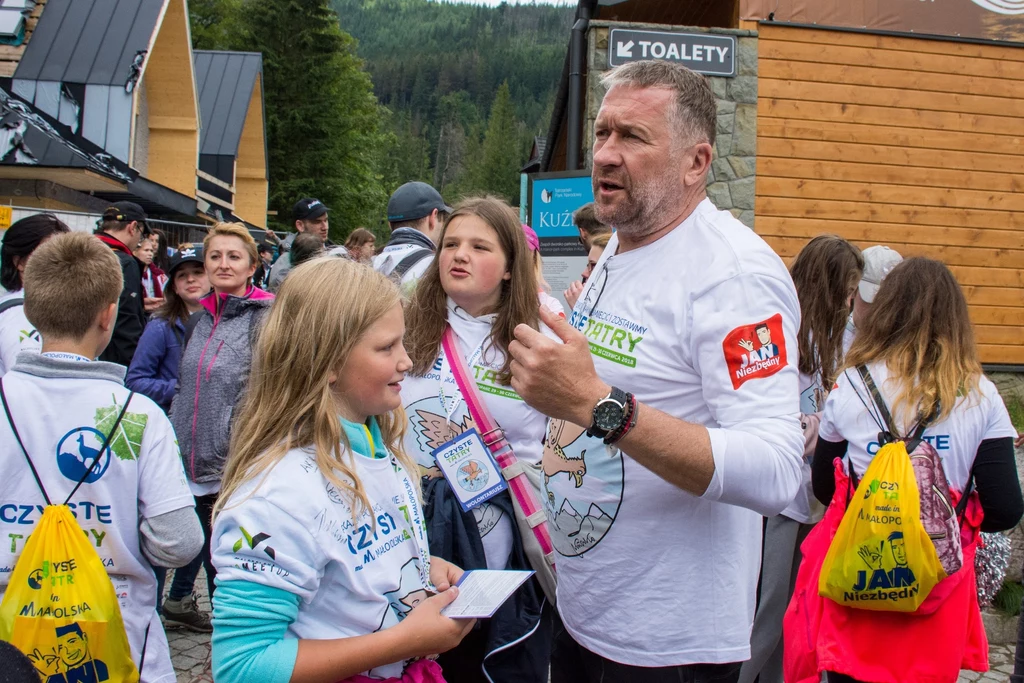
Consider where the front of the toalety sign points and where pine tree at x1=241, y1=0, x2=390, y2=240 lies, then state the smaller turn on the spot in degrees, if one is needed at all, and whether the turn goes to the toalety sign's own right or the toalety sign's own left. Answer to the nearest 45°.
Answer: approximately 135° to the toalety sign's own right

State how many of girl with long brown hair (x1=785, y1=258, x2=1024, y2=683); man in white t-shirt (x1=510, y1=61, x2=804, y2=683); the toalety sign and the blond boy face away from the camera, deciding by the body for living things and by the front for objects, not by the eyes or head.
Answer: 2

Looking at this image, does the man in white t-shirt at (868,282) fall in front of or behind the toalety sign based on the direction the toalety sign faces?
in front

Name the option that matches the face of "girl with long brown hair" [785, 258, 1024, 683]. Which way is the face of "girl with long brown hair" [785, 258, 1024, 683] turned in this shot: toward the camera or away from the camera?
away from the camera

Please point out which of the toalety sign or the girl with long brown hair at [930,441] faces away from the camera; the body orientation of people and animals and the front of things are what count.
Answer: the girl with long brown hair

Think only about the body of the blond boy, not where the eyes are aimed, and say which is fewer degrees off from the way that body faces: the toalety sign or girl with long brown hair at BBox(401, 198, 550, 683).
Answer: the toalety sign

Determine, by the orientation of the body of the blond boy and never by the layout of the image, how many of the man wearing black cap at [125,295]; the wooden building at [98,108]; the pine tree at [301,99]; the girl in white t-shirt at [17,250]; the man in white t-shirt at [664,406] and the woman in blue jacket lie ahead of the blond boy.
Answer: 5

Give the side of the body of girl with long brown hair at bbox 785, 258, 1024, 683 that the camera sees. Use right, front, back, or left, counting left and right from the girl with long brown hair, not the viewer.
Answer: back

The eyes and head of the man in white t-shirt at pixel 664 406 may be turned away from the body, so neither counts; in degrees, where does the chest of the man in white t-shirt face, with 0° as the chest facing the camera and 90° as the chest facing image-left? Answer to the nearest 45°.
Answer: approximately 45°

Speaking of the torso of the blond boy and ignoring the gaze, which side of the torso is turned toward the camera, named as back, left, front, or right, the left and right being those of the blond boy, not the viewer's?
back

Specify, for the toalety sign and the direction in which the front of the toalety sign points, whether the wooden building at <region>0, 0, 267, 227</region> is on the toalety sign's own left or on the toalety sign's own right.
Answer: on the toalety sign's own right

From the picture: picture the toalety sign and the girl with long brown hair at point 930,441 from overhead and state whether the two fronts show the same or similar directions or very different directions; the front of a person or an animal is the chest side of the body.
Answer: very different directions
